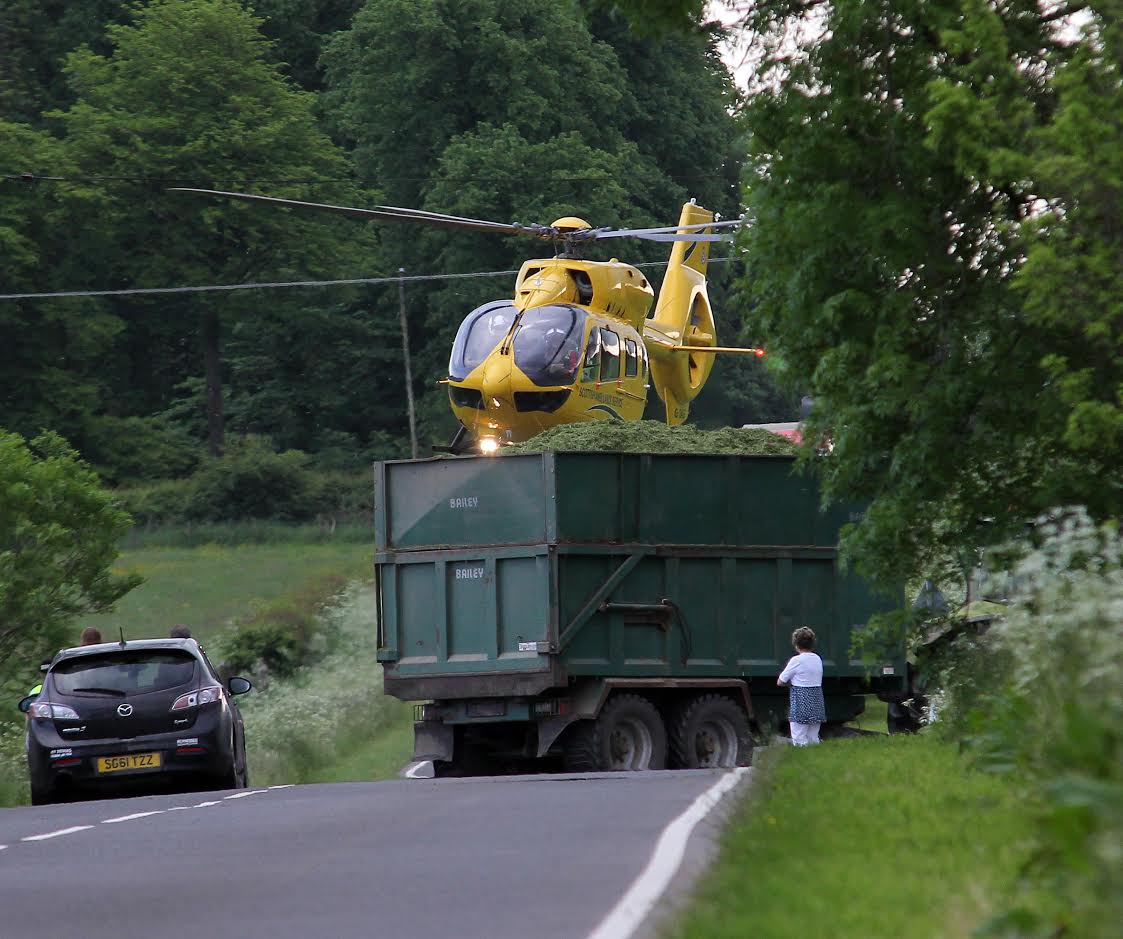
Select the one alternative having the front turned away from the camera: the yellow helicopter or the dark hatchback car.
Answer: the dark hatchback car

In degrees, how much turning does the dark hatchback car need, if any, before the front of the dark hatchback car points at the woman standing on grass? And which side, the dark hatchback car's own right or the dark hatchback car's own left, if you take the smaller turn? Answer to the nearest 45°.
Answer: approximately 90° to the dark hatchback car's own right

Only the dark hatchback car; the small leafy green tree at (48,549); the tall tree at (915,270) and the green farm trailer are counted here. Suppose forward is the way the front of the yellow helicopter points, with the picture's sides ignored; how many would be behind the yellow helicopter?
0

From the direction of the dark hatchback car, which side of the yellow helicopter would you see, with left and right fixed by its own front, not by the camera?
front

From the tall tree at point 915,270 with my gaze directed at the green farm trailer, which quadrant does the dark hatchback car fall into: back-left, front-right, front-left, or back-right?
front-left

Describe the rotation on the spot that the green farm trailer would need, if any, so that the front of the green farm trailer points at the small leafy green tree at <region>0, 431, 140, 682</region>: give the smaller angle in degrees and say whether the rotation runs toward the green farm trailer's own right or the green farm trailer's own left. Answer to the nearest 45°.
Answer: approximately 90° to the green farm trailer's own left

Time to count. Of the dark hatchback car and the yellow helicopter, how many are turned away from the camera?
1

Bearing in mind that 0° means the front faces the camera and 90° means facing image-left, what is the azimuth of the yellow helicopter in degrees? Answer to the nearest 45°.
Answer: approximately 45°

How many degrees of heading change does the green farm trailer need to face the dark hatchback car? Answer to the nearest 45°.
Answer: approximately 135° to its left

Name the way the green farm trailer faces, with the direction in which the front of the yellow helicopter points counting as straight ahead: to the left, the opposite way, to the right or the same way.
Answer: the opposite way

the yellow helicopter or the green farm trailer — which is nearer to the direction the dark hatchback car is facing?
the yellow helicopter

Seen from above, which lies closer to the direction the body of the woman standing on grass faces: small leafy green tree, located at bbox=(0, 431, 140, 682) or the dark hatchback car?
the small leafy green tree

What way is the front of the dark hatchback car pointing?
away from the camera

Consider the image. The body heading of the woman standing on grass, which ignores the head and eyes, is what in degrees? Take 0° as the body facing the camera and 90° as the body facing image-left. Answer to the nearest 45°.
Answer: approximately 135°

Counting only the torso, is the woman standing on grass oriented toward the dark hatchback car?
no
